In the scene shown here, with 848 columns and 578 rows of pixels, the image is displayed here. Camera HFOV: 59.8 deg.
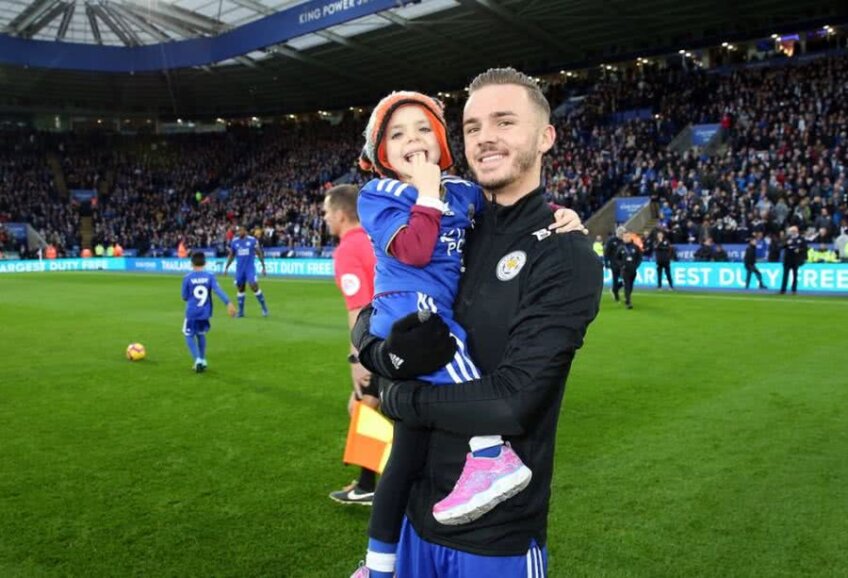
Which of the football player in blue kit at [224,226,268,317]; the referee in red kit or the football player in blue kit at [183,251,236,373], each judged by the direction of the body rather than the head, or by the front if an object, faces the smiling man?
the football player in blue kit at [224,226,268,317]

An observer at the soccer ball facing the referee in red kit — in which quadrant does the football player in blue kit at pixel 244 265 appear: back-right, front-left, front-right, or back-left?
back-left

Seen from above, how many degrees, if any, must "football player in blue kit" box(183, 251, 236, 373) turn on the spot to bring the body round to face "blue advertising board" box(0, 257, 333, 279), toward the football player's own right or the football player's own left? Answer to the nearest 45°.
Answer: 0° — they already face it

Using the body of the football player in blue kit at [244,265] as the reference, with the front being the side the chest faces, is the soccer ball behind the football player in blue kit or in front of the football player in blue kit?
in front

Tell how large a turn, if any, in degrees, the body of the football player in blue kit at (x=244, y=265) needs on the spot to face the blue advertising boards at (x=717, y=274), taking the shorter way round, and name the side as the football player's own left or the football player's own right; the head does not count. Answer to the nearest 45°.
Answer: approximately 90° to the football player's own left

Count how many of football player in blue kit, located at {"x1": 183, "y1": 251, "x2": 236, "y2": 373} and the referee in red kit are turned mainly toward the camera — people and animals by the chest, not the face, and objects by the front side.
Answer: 0

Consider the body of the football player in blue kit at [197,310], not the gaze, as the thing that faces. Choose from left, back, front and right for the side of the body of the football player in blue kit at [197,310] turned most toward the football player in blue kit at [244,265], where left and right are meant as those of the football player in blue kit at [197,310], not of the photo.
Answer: front

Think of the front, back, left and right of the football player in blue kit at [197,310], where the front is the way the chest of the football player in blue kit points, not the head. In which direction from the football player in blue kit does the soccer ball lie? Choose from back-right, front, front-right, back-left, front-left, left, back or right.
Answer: front-left

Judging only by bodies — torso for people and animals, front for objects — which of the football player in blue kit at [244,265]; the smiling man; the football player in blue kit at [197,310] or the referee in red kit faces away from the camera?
the football player in blue kit at [197,310]

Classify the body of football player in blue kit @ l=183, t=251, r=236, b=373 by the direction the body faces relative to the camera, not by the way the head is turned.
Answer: away from the camera
